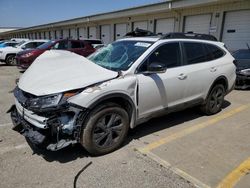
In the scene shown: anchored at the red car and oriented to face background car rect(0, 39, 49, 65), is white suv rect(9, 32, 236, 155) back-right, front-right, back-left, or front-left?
back-left

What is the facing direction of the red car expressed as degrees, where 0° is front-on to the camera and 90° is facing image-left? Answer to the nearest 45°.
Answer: approximately 45°

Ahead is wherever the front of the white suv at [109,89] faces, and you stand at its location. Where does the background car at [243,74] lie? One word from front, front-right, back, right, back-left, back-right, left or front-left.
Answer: back

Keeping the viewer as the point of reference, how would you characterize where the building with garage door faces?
facing the viewer and to the left of the viewer

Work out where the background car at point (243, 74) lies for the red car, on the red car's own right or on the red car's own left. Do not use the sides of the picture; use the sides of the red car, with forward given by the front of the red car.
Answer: on the red car's own left

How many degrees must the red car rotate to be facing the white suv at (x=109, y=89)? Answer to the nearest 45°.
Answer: approximately 45° to its left

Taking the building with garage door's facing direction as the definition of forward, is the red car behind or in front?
in front
